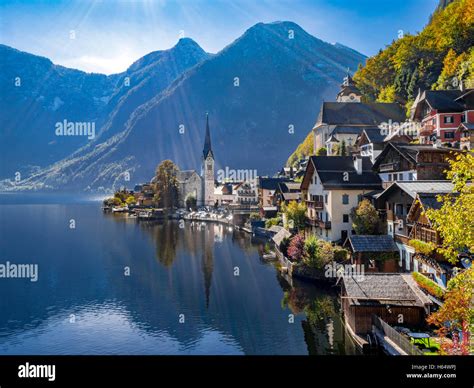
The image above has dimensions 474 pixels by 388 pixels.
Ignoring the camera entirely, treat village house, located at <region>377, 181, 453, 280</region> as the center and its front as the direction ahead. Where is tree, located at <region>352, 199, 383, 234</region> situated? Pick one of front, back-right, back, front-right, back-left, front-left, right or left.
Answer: right

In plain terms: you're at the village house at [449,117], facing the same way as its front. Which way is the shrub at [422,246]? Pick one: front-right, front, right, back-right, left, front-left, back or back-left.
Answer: front-left

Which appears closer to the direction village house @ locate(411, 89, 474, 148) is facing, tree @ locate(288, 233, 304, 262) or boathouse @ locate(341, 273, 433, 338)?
the tree

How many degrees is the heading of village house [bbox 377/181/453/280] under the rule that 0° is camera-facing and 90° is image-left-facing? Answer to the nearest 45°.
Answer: approximately 45°

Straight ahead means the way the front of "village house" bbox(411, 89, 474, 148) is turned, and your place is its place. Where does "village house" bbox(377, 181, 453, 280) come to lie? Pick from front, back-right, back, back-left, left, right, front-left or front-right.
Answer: front-left

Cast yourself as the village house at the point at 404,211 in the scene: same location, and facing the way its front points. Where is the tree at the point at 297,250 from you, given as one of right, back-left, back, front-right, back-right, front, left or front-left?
right

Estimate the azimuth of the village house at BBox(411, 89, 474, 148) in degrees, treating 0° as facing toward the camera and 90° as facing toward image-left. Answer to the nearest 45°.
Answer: approximately 45°

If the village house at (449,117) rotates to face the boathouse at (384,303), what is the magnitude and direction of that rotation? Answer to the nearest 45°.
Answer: approximately 45° to its left

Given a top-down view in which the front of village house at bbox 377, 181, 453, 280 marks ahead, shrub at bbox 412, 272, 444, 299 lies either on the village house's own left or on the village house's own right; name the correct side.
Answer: on the village house's own left

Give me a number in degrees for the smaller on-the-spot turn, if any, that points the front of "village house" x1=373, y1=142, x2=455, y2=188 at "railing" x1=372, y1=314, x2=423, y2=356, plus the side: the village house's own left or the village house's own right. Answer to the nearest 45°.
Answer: approximately 45° to the village house's own left
